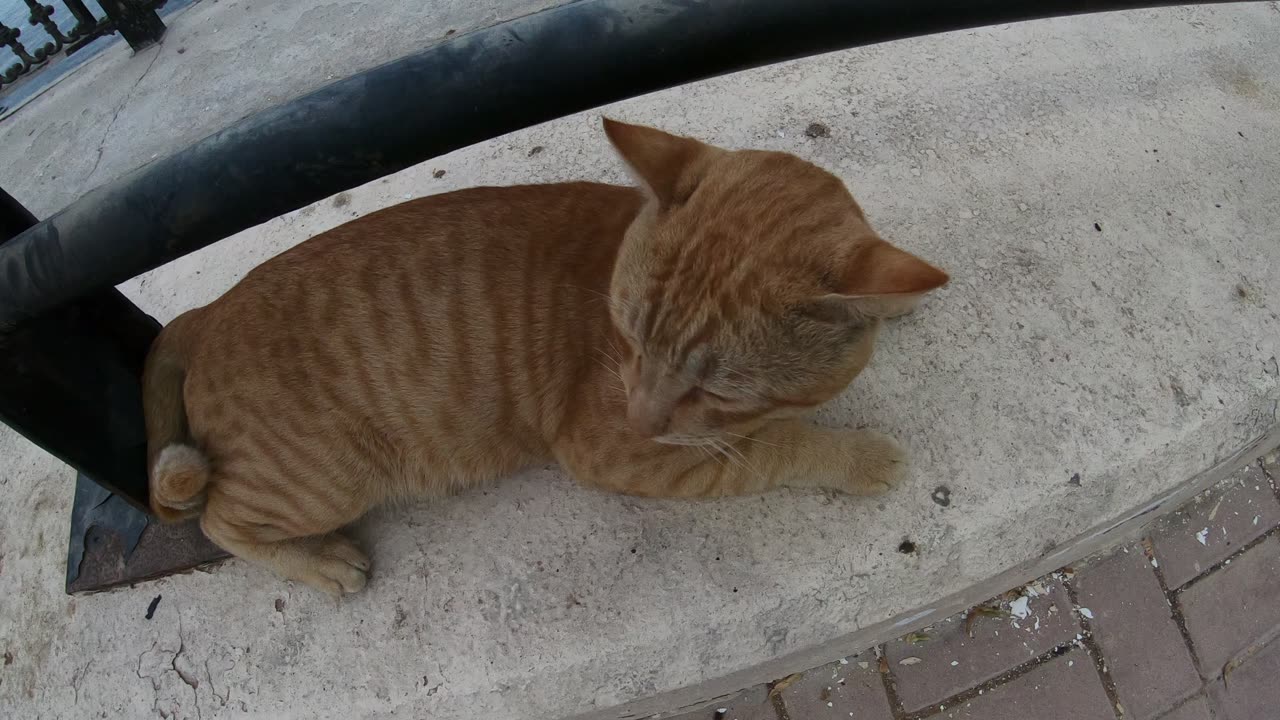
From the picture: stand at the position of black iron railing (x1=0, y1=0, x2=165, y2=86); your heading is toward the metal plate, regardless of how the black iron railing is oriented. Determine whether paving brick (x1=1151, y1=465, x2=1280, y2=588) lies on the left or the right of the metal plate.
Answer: left

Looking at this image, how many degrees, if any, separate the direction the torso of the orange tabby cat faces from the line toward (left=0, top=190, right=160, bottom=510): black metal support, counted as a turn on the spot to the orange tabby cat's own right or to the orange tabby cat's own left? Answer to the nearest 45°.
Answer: approximately 180°

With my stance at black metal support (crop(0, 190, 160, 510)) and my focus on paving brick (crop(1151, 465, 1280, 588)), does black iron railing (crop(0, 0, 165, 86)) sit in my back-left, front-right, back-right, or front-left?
back-left

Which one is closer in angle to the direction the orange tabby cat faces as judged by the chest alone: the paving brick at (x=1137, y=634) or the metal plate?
the paving brick

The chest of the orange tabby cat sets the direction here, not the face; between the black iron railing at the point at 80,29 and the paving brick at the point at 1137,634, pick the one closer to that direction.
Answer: the paving brick

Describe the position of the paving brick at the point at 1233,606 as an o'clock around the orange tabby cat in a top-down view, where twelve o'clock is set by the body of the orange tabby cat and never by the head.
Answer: The paving brick is roughly at 1 o'clock from the orange tabby cat.

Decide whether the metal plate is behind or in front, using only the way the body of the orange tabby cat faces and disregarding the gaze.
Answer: behind

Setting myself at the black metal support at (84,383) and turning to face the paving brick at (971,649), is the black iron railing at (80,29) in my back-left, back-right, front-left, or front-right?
back-left

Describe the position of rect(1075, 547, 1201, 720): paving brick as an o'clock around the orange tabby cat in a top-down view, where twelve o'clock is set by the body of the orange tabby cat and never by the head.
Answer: The paving brick is roughly at 1 o'clock from the orange tabby cat.

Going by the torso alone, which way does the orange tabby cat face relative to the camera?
to the viewer's right

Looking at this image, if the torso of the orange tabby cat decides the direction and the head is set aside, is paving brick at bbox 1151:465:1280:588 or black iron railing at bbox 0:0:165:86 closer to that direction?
the paving brick
